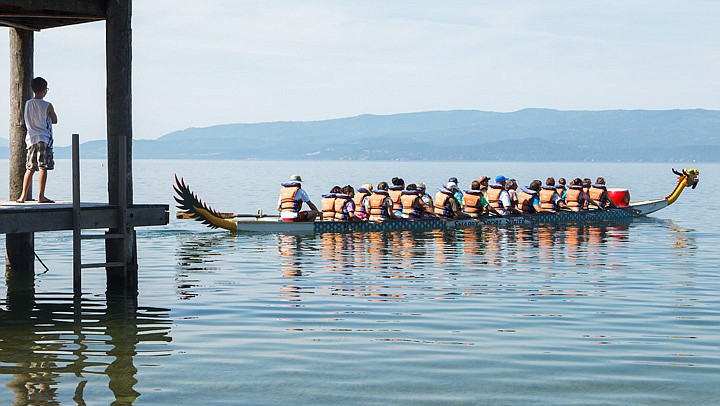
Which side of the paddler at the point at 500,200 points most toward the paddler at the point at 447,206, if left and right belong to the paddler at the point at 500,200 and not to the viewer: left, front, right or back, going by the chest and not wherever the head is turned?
back

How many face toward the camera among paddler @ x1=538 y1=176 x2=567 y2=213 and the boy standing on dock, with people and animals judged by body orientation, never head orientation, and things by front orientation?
0

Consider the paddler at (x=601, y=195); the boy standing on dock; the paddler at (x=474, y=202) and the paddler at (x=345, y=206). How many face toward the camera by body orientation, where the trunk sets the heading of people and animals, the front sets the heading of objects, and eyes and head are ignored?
0

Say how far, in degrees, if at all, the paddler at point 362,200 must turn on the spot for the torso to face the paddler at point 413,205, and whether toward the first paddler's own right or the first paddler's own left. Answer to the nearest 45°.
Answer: approximately 45° to the first paddler's own right

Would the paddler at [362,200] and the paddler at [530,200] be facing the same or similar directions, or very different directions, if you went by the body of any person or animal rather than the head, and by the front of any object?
same or similar directions

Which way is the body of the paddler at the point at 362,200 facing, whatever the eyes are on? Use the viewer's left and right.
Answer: facing away from the viewer and to the right of the viewer

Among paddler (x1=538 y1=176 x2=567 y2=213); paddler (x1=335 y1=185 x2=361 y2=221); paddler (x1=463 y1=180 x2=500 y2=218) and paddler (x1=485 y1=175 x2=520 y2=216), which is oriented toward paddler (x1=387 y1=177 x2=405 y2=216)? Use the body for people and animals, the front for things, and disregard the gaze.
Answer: paddler (x1=335 y1=185 x2=361 y2=221)

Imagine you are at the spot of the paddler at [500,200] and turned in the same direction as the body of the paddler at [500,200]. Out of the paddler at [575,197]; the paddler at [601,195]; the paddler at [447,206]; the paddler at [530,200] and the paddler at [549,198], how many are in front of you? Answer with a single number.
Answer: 4

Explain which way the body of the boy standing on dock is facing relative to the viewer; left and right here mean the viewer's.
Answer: facing away from the viewer and to the right of the viewer

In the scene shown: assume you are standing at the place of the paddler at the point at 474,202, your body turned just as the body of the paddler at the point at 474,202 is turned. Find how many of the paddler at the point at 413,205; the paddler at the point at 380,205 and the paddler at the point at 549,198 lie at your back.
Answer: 2

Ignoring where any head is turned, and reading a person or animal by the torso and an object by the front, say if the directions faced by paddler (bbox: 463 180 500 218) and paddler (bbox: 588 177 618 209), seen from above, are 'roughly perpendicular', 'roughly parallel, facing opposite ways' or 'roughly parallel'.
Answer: roughly parallel

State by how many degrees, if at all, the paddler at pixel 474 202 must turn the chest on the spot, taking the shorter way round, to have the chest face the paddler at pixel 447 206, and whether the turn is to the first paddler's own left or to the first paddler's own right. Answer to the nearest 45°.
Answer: approximately 180°

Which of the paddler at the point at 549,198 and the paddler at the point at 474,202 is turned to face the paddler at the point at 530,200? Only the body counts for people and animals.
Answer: the paddler at the point at 474,202

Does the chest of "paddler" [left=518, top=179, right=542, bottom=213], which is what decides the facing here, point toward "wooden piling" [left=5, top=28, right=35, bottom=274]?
no

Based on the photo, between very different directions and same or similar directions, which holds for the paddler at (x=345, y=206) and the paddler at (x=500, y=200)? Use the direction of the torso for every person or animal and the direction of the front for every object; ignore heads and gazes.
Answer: same or similar directions

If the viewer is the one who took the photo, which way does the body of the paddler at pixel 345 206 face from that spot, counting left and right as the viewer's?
facing away from the viewer and to the right of the viewer

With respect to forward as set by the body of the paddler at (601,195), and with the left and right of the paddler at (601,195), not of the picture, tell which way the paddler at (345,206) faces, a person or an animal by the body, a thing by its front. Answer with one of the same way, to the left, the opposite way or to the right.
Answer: the same way

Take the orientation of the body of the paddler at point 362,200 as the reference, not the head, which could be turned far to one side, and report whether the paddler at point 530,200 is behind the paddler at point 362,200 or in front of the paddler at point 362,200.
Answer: in front

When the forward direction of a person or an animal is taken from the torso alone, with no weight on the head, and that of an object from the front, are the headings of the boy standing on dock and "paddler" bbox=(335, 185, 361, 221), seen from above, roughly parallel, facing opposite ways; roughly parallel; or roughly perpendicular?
roughly parallel

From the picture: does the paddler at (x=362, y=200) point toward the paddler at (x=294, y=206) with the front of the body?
no

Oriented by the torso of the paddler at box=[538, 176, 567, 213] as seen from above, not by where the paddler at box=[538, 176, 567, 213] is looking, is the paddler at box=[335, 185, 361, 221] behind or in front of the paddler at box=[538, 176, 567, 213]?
behind

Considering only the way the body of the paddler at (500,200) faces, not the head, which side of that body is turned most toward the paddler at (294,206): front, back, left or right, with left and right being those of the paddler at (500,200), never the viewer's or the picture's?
back
